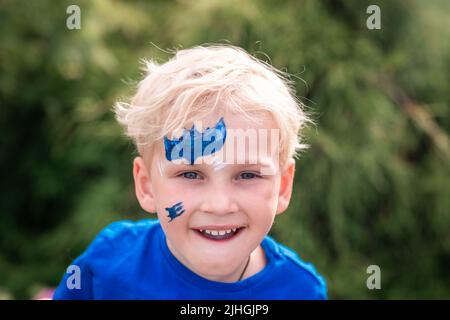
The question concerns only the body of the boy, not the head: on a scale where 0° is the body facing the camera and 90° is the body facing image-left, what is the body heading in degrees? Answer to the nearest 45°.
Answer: approximately 0°
